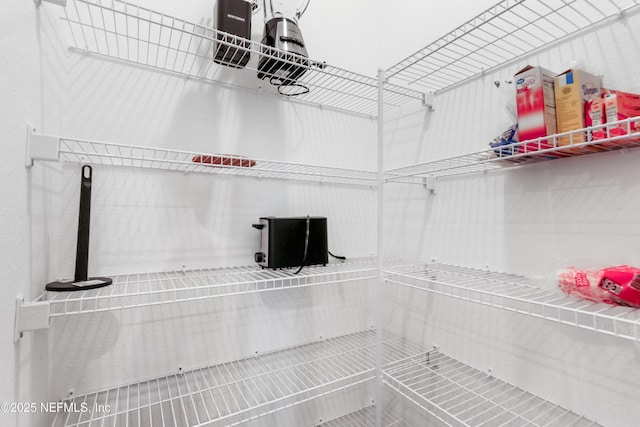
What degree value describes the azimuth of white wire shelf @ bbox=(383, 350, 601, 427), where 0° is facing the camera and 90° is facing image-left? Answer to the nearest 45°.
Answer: approximately 45°

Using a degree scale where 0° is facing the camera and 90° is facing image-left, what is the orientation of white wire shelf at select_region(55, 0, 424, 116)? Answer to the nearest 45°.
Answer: approximately 315°
